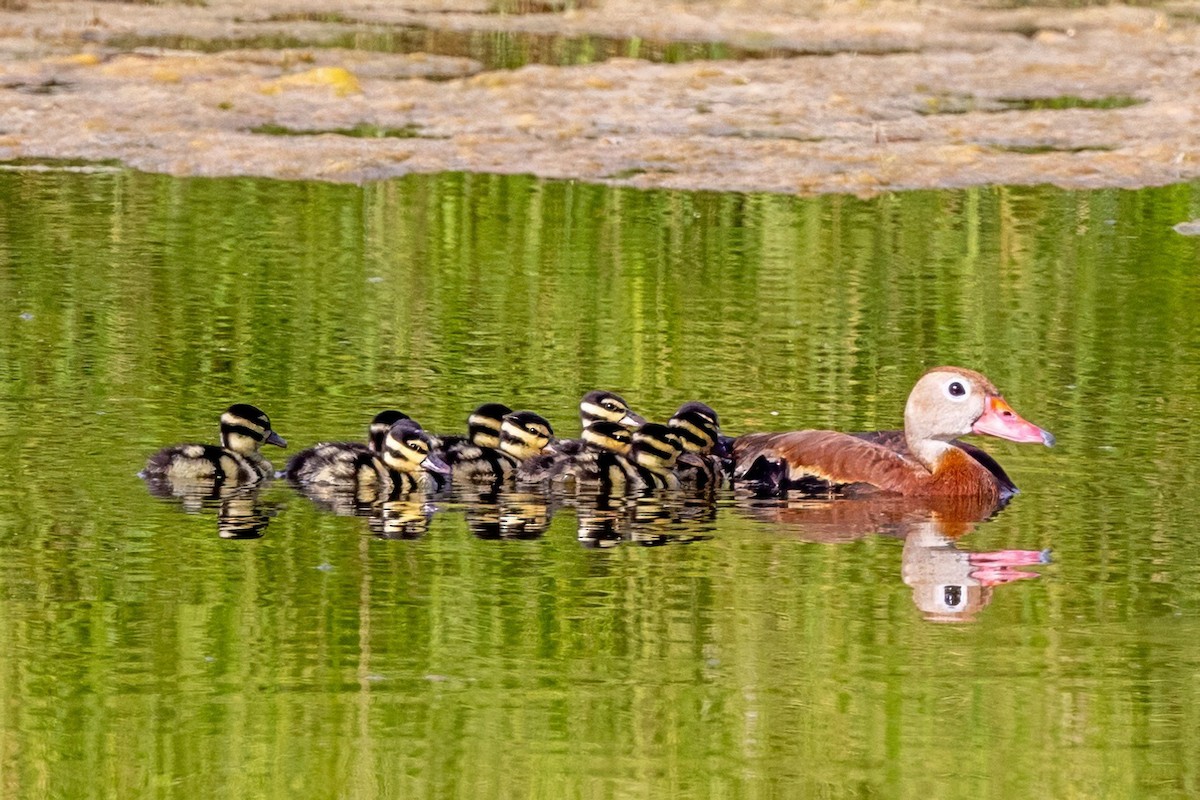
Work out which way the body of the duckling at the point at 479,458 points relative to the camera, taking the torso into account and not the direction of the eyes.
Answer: to the viewer's right

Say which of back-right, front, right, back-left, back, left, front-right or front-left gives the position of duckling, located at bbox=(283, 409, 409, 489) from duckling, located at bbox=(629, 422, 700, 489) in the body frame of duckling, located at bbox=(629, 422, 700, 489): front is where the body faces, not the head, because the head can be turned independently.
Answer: back

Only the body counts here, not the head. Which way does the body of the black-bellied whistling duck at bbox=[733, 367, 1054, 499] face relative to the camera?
to the viewer's right

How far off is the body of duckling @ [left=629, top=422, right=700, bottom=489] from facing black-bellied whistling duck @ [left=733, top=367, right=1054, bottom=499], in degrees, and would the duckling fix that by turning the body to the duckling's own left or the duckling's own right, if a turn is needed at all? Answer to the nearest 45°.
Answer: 0° — it already faces it

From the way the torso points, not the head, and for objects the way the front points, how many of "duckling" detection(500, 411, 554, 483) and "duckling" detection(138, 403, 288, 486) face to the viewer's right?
2

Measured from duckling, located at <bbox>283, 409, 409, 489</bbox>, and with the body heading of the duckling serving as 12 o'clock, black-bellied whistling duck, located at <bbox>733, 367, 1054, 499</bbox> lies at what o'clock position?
The black-bellied whistling duck is roughly at 12 o'clock from the duckling.

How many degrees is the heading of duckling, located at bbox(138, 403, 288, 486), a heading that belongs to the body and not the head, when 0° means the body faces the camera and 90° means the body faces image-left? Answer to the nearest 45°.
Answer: approximately 270°

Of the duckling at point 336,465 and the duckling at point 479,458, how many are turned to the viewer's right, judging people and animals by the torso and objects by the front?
2

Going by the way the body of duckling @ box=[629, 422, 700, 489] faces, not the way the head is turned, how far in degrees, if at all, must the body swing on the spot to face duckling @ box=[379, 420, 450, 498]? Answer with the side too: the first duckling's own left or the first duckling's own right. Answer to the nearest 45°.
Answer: approximately 180°

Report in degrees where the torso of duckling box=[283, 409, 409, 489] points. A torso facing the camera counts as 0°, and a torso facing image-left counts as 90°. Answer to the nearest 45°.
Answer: approximately 270°

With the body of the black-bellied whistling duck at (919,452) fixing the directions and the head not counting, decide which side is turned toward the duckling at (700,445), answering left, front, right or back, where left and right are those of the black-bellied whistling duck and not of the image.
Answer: back

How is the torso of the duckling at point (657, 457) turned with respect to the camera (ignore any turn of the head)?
to the viewer's right
